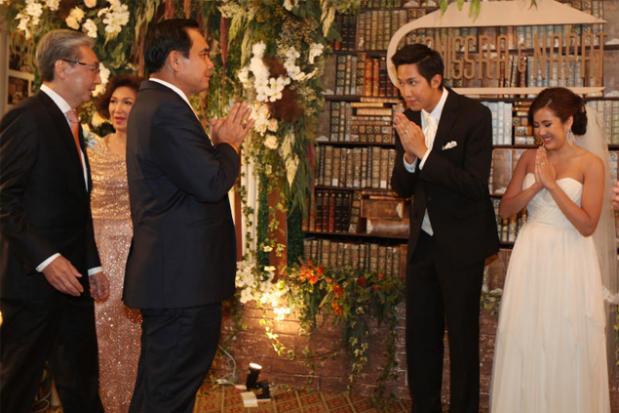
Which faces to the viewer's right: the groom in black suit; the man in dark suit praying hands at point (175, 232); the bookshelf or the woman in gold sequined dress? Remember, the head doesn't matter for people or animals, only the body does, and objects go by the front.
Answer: the man in dark suit praying hands

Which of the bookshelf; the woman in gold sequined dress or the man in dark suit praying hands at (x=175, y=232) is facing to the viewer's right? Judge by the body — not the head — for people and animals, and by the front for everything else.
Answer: the man in dark suit praying hands

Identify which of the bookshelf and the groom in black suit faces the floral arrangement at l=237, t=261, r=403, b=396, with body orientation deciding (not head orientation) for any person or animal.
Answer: the groom in black suit

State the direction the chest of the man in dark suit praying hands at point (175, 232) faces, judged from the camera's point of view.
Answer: to the viewer's right

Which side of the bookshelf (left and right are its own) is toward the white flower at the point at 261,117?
right

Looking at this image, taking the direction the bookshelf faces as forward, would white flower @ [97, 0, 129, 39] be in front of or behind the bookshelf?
in front

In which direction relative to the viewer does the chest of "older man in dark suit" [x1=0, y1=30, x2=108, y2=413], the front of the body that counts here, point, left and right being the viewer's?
facing to the right of the viewer

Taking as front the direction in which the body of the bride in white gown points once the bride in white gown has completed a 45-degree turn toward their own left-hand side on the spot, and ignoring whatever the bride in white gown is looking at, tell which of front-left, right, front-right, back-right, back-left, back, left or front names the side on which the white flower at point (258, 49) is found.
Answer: right

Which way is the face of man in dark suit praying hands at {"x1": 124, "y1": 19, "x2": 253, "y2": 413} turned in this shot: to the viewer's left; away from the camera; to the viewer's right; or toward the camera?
to the viewer's right
